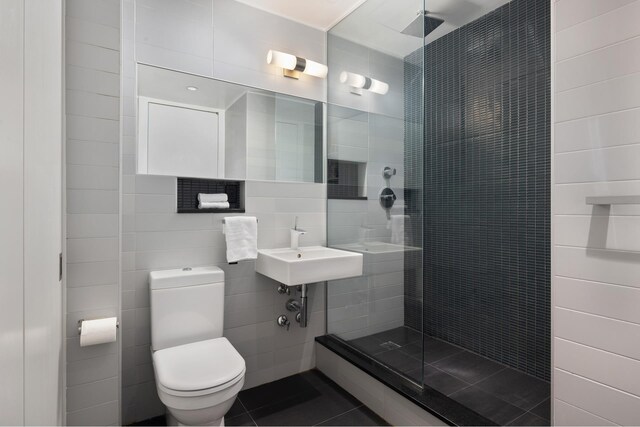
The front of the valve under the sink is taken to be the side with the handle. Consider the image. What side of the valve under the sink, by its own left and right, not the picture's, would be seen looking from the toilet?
right

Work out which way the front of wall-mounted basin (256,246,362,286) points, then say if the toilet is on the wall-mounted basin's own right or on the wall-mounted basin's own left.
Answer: on the wall-mounted basin's own right

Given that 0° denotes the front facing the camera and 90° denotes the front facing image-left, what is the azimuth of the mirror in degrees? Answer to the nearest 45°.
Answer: approximately 315°

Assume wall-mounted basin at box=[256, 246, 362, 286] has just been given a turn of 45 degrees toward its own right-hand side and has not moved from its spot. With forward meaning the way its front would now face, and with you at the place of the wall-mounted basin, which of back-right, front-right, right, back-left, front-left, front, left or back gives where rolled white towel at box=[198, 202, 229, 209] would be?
right
